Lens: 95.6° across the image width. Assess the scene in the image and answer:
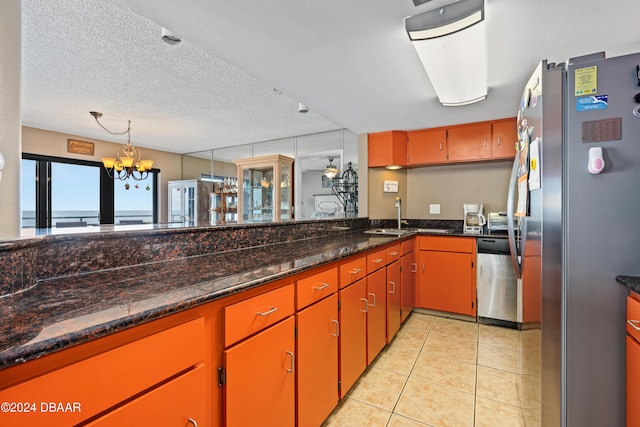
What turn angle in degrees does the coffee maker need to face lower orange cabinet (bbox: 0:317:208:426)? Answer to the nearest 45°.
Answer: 0° — it already faces it

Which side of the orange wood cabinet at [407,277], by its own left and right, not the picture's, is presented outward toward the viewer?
right

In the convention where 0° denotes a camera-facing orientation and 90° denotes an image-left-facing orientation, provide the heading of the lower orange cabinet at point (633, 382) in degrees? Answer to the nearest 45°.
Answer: approximately 90°

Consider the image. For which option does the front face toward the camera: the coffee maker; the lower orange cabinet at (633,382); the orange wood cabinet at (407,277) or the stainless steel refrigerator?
the coffee maker

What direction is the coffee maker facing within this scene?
toward the camera

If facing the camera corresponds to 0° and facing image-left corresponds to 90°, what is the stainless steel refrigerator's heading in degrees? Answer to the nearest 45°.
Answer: approximately 90°

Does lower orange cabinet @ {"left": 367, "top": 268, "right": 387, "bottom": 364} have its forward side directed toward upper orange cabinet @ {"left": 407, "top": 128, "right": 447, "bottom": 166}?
no

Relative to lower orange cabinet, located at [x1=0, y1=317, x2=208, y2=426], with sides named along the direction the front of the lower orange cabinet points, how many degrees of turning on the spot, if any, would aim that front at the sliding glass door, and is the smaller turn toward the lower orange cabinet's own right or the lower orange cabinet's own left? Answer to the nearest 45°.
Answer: approximately 135° to the lower orange cabinet's own left

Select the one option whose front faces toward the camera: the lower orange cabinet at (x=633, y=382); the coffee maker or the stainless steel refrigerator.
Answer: the coffee maker

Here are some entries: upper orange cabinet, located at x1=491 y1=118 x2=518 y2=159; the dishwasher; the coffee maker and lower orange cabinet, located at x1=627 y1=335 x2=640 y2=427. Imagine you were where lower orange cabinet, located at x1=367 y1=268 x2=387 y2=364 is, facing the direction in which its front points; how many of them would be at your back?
0

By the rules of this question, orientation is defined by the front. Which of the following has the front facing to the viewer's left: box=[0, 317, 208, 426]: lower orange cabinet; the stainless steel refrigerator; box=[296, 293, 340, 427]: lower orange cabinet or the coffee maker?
the stainless steel refrigerator

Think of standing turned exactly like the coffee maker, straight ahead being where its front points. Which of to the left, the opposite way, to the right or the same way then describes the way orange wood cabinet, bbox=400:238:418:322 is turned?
to the left

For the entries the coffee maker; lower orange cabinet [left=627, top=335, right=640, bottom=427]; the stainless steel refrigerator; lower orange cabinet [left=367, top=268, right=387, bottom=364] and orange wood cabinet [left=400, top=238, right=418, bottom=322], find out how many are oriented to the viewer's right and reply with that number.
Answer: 2

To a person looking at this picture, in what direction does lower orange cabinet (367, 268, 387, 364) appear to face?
facing to the right of the viewer

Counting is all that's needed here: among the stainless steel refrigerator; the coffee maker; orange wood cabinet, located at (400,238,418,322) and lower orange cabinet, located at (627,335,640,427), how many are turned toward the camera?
1

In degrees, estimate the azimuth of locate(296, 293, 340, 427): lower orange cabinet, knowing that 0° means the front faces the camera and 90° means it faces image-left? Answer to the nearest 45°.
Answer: approximately 315°

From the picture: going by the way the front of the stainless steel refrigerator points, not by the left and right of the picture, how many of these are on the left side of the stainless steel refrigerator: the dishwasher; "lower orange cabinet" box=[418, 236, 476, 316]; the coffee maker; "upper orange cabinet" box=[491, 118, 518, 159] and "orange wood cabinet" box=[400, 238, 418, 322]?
0
